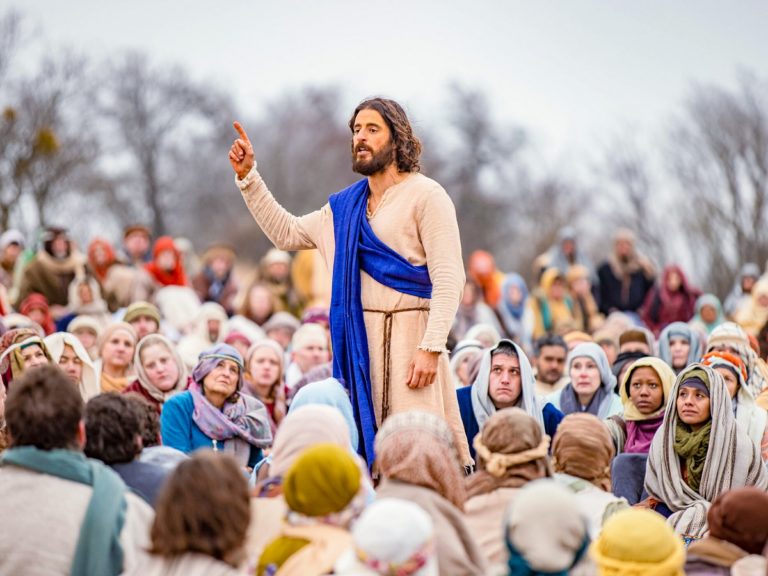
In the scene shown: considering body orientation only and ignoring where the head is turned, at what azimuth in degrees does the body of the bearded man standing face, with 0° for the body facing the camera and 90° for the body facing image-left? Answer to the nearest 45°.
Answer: approximately 45°

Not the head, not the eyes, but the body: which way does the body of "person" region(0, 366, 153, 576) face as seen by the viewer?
away from the camera

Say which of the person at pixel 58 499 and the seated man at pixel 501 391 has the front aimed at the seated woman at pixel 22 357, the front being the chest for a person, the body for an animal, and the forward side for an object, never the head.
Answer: the person

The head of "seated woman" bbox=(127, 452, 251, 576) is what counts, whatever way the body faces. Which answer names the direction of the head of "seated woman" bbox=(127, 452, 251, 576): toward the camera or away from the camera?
away from the camera

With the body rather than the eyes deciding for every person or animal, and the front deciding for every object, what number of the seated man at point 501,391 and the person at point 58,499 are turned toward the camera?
1

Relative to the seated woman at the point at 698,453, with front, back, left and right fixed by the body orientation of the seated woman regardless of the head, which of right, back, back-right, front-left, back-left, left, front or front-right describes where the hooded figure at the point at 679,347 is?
back-right

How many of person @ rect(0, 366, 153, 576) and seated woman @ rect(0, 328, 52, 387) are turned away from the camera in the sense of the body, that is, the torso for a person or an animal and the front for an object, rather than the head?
1

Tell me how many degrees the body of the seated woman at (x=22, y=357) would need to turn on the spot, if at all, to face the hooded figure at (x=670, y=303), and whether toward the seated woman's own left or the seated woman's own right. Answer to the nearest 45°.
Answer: approximately 90° to the seated woman's own left

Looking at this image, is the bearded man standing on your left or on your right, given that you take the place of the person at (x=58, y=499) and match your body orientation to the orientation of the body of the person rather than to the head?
on your right

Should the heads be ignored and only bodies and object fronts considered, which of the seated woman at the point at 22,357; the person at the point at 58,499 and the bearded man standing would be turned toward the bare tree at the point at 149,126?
the person

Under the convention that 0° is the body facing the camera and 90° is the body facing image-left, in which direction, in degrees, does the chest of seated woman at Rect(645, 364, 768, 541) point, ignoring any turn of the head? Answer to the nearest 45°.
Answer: approximately 45°
